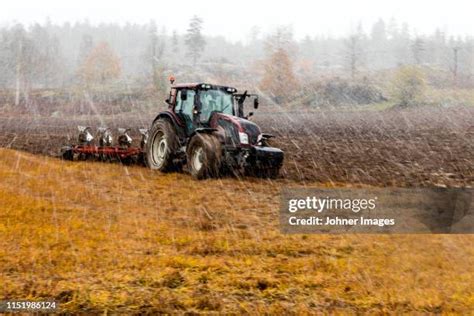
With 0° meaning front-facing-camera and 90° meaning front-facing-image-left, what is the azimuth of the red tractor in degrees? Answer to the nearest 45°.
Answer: approximately 315°
